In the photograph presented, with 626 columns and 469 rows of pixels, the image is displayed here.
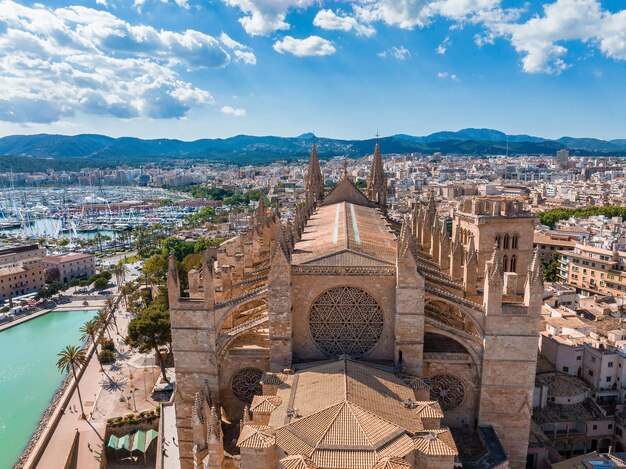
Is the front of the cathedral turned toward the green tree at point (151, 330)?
no
